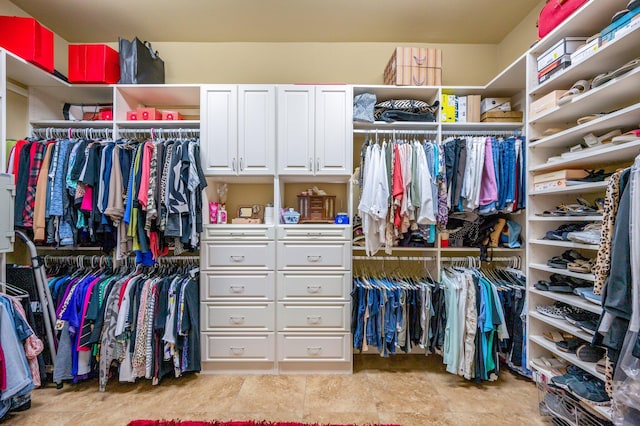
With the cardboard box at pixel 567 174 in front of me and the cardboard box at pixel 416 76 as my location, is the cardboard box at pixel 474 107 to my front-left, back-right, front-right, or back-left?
front-left

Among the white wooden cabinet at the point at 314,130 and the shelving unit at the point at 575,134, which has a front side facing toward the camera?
the white wooden cabinet

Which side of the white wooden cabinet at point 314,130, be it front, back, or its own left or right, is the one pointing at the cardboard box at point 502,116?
left

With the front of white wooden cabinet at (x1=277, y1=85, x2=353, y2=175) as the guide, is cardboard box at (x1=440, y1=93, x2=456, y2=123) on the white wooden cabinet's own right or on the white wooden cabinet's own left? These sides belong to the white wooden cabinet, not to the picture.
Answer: on the white wooden cabinet's own left

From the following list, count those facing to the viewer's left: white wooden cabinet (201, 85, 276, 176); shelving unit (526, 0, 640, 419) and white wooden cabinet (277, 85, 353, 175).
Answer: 1

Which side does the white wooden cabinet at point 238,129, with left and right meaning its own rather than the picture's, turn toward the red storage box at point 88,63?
right

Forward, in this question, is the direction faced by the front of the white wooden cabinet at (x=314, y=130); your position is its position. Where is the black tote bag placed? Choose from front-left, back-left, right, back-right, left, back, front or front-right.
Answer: right

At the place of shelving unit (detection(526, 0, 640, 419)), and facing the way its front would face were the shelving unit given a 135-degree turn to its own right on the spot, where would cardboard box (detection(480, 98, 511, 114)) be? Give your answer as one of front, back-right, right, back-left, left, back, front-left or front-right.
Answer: left

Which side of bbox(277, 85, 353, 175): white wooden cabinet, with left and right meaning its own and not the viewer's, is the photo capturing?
front

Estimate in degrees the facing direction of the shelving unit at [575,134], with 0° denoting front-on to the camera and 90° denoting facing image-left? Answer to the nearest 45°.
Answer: approximately 90°

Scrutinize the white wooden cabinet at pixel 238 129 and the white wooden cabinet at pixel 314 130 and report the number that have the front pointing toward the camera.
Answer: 2

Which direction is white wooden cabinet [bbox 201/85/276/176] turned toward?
toward the camera

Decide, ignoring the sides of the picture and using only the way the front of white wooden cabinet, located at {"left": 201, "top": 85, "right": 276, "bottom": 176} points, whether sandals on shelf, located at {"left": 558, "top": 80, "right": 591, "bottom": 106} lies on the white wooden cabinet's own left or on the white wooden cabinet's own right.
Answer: on the white wooden cabinet's own left

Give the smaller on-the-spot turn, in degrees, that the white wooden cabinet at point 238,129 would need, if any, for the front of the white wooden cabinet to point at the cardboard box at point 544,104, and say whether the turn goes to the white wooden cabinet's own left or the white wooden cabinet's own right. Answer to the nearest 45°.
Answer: approximately 45° to the white wooden cabinet's own left

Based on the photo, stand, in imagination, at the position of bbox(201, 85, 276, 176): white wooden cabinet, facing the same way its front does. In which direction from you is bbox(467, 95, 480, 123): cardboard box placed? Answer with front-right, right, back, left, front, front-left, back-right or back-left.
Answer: left

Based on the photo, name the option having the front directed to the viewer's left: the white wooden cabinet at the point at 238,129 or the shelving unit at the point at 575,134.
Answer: the shelving unit

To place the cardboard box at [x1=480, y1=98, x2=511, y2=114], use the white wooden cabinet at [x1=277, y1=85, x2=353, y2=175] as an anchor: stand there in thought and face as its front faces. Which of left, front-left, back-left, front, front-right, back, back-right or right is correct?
left
